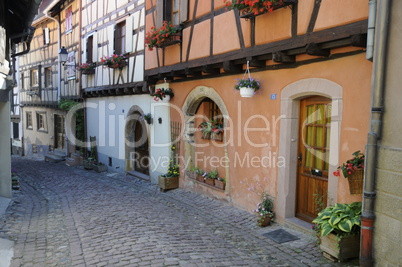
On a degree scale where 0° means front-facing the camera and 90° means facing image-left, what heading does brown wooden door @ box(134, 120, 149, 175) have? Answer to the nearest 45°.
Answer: approximately 45°

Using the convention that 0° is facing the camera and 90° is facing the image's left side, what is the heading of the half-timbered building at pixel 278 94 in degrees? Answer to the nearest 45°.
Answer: approximately 45°

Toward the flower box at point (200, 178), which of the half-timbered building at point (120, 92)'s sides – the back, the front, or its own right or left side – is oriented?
left

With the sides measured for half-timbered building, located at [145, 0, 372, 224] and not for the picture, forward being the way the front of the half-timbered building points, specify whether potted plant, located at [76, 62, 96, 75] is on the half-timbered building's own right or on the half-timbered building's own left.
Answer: on the half-timbered building's own right

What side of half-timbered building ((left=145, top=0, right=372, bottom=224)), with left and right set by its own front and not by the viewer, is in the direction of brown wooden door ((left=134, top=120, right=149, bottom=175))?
right

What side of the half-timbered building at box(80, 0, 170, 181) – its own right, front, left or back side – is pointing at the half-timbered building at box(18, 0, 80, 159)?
right

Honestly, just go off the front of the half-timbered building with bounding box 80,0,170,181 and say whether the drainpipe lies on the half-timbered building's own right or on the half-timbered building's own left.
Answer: on the half-timbered building's own left

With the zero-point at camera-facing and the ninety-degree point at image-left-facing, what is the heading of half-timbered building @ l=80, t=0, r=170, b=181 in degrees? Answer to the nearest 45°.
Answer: approximately 45°
